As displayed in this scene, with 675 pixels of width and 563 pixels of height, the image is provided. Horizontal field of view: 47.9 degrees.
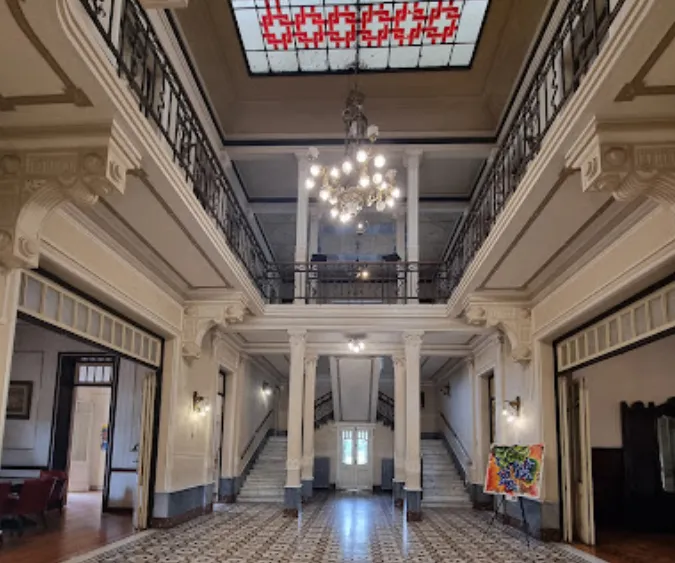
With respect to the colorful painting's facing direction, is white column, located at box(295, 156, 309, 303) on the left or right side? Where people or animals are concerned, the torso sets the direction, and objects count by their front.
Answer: on its right

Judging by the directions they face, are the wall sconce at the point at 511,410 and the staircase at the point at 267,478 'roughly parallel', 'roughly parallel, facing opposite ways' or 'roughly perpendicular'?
roughly perpendicular

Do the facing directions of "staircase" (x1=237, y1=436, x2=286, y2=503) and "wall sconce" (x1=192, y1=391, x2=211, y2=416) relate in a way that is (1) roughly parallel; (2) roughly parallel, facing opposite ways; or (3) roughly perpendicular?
roughly perpendicular

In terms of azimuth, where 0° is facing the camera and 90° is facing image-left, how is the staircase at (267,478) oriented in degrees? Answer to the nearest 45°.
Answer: approximately 0°

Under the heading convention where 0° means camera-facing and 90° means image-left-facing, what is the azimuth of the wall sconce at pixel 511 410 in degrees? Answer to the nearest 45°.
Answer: approximately 90°

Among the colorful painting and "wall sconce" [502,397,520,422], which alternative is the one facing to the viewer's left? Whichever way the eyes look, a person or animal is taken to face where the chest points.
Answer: the wall sconce

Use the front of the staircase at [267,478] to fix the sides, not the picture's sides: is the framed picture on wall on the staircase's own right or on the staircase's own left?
on the staircase's own right

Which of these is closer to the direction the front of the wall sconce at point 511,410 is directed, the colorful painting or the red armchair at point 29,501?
the red armchair

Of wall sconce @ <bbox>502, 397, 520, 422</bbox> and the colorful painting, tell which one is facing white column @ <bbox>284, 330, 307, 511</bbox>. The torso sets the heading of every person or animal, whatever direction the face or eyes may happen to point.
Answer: the wall sconce

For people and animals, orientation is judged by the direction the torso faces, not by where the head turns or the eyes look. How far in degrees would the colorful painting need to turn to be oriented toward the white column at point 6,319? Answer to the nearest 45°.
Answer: approximately 45° to its right

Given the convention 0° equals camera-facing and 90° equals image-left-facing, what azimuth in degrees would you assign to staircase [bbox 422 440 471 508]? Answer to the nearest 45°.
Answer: approximately 0°

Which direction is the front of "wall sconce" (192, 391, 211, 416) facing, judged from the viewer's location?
facing to the right of the viewer
